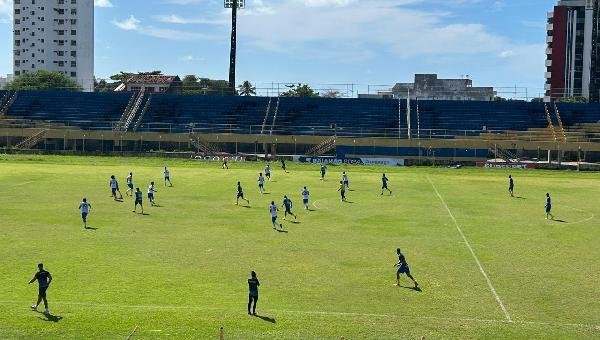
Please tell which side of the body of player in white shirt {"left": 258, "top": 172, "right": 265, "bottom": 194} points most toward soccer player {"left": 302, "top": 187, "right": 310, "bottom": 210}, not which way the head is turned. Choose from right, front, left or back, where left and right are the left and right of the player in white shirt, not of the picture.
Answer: back

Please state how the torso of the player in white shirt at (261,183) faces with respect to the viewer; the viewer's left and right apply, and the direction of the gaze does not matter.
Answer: facing away from the viewer
